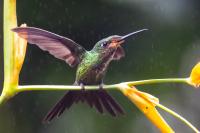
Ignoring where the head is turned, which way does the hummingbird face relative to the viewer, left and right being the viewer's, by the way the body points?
facing the viewer and to the right of the viewer
